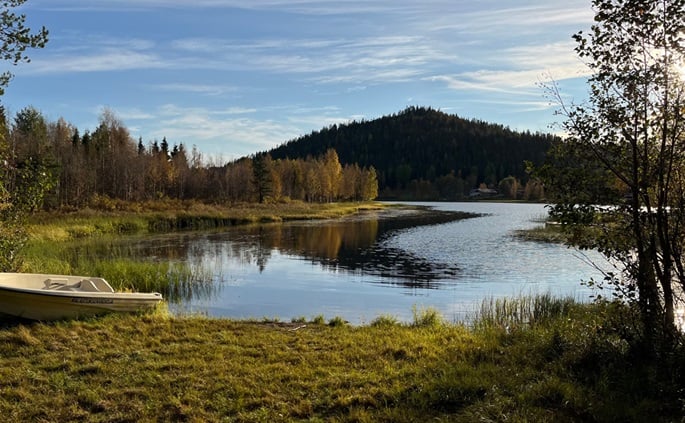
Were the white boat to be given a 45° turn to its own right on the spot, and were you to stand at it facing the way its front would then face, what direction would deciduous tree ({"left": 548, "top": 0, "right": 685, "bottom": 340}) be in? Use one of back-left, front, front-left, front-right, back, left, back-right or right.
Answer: front

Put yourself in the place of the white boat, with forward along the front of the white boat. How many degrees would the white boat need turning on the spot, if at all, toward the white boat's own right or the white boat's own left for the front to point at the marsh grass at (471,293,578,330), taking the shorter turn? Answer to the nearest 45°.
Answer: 0° — it already faces it

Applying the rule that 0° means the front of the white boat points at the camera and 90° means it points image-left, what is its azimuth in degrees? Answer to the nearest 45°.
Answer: approximately 270°
